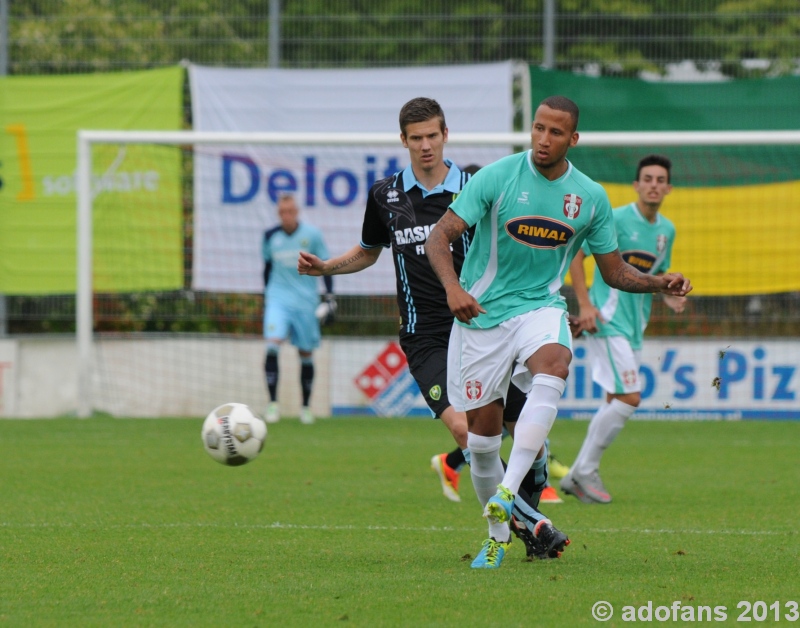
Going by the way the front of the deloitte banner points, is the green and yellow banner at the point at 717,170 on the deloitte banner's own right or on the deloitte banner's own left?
on the deloitte banner's own left

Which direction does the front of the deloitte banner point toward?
toward the camera

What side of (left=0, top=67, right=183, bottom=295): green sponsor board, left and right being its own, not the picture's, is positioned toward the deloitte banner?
left

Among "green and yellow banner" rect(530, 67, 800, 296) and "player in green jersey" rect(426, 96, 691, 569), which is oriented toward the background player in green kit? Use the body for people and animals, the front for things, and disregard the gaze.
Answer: the green and yellow banner

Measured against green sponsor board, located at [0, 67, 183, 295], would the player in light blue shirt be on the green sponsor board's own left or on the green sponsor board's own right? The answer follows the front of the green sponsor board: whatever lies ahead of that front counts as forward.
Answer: on the green sponsor board's own left

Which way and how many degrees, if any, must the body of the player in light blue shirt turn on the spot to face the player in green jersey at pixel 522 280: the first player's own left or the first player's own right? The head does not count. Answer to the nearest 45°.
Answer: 0° — they already face them

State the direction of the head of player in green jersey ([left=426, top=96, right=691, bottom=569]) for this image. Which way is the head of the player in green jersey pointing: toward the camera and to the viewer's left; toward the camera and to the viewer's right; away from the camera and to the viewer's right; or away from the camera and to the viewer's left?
toward the camera and to the viewer's left

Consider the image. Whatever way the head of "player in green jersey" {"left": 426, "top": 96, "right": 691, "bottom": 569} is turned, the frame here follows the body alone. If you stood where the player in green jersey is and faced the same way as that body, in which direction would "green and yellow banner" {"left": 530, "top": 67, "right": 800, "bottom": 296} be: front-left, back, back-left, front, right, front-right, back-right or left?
back

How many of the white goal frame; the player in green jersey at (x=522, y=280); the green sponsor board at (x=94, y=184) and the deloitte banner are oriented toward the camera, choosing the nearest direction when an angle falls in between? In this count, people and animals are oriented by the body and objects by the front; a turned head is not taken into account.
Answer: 4

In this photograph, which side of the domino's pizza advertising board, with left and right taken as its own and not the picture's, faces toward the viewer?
front

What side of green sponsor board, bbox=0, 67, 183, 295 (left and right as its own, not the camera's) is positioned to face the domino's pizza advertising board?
left

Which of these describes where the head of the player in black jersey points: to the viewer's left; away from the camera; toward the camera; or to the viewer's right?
toward the camera

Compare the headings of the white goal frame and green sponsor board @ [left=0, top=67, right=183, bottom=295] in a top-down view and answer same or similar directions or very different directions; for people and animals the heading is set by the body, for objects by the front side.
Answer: same or similar directions

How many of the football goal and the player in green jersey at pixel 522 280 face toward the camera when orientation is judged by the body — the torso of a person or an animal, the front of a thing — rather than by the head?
2

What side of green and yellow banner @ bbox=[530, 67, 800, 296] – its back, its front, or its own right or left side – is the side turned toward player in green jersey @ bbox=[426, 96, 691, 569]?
front

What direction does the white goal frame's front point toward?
toward the camera

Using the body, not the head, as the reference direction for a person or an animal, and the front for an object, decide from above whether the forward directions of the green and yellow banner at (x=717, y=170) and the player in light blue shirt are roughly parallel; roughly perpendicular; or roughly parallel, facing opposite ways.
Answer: roughly parallel

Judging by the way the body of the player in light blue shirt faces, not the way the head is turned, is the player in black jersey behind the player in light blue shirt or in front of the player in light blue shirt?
in front
